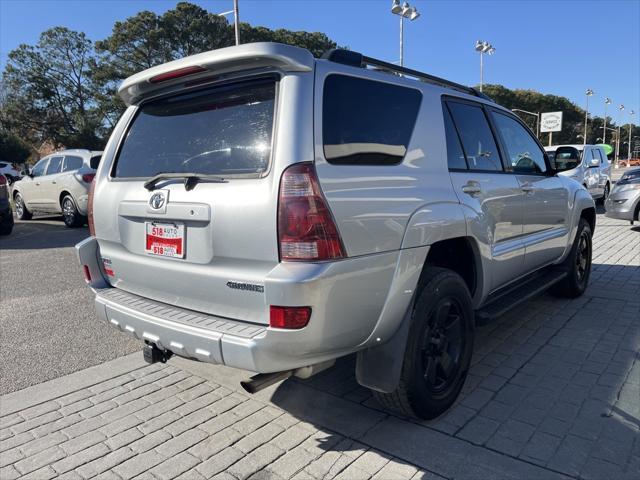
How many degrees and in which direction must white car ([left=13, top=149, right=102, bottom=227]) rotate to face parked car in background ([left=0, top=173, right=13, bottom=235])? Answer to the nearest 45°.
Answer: approximately 90° to its left

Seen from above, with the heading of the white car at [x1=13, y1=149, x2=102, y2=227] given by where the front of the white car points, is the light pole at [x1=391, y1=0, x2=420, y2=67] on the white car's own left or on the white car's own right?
on the white car's own right

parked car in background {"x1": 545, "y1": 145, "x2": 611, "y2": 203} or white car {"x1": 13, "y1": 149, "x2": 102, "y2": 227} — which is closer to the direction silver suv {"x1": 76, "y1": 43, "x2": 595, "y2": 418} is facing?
the parked car in background

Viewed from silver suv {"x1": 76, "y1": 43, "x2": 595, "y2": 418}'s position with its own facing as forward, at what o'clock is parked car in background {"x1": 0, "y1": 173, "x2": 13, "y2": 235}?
The parked car in background is roughly at 9 o'clock from the silver suv.

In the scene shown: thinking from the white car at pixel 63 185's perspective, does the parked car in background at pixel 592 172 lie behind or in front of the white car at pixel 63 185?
behind

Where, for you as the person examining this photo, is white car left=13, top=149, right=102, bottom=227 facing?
facing away from the viewer and to the left of the viewer

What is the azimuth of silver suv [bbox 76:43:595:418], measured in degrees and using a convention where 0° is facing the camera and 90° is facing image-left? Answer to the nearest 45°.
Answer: approximately 225°

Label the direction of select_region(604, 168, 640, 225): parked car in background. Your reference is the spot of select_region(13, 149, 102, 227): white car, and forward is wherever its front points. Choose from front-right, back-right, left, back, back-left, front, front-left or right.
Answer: back

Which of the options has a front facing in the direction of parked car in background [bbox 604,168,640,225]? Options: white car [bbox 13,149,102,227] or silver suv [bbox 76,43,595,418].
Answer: the silver suv

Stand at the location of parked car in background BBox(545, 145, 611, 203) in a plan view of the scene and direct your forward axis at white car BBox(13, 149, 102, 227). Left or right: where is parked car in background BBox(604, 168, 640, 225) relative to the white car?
left

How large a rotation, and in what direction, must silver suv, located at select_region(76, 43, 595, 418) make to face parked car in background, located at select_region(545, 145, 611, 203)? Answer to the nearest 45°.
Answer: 0° — it already faces it

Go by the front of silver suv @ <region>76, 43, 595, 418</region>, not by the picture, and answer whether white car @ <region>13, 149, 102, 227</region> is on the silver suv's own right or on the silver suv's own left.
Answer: on the silver suv's own left

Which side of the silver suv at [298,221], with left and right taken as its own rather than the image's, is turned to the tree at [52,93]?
left
